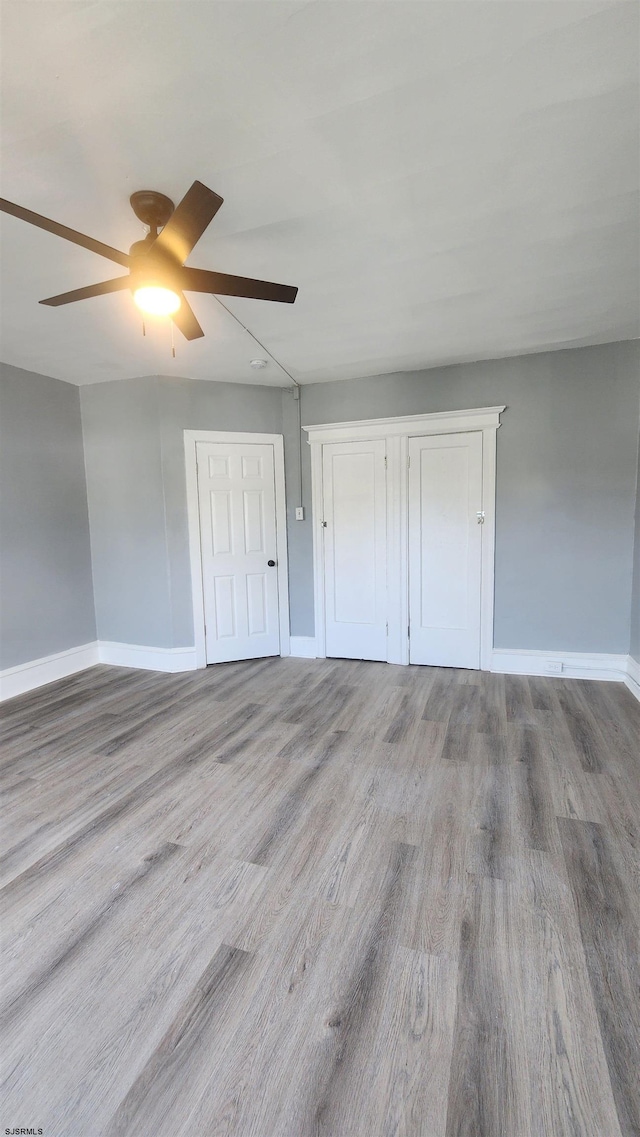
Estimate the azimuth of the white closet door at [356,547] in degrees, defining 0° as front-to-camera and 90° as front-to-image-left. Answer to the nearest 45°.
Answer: approximately 0°

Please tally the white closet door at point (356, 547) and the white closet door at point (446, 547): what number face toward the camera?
2

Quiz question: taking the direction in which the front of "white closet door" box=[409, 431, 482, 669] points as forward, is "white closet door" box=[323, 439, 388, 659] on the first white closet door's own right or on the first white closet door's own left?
on the first white closet door's own right

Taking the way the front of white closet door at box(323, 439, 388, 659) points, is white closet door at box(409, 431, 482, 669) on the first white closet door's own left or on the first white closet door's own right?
on the first white closet door's own left

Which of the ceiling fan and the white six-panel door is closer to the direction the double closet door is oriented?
the ceiling fan

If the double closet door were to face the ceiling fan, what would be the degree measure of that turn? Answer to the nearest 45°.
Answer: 0° — it already faces it

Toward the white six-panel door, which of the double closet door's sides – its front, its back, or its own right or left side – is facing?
right

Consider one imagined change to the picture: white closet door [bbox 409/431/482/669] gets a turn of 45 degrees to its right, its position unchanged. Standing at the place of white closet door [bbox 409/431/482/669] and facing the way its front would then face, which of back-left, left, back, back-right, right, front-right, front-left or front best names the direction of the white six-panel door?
front-right

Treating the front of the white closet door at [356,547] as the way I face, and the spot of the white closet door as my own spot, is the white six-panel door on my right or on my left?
on my right
